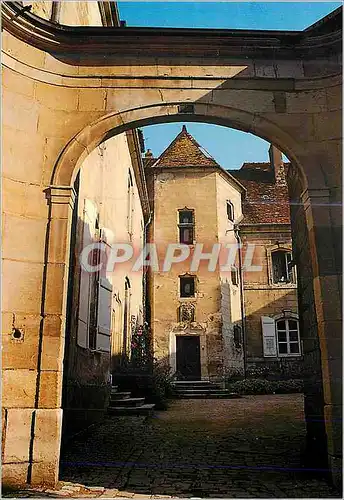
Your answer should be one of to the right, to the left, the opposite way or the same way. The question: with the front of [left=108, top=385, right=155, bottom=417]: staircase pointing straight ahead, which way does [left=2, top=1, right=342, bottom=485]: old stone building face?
to the right

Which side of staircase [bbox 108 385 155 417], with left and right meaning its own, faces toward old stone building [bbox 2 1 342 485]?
right

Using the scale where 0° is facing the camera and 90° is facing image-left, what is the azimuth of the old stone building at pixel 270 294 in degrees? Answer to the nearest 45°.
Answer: approximately 0°

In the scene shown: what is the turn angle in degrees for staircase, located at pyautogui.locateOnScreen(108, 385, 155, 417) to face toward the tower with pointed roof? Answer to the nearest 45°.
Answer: approximately 90° to its left

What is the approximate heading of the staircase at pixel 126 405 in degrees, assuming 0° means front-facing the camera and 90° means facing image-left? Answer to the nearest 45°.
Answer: approximately 270°

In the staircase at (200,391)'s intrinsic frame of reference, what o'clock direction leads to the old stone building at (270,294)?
The old stone building is roughly at 7 o'clock from the staircase.

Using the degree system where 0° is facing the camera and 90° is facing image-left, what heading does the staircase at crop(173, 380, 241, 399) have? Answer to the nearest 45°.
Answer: approximately 0°

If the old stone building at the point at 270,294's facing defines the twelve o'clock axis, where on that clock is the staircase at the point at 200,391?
The staircase is roughly at 1 o'clock from the old stone building.

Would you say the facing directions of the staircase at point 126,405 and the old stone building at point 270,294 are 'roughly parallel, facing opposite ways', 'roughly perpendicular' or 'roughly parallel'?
roughly perpendicular

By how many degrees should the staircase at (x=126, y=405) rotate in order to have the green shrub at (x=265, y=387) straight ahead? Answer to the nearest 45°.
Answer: approximately 45° to its left
